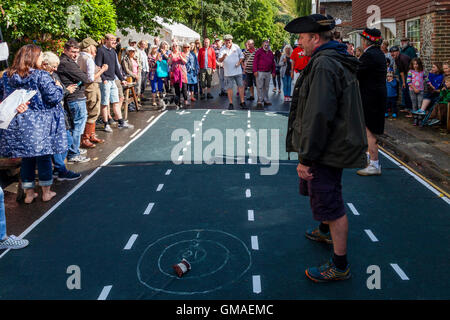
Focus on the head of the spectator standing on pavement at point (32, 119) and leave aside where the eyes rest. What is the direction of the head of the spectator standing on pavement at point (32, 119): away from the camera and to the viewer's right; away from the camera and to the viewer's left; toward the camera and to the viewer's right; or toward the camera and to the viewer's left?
away from the camera and to the viewer's right

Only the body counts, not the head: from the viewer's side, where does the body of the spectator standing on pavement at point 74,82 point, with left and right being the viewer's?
facing to the right of the viewer

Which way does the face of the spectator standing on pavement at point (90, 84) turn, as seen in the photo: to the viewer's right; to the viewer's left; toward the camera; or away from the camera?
to the viewer's right

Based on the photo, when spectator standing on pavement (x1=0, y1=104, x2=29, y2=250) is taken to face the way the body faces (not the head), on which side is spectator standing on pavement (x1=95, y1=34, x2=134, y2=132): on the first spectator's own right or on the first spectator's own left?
on the first spectator's own left

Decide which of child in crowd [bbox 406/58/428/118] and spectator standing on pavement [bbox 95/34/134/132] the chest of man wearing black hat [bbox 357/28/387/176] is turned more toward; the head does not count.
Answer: the spectator standing on pavement

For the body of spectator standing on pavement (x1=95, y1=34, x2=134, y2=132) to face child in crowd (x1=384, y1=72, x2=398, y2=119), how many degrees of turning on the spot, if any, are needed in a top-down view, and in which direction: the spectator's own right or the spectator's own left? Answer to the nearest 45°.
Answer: approximately 45° to the spectator's own left

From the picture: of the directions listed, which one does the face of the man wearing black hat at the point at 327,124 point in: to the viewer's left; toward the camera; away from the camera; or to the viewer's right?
to the viewer's left
